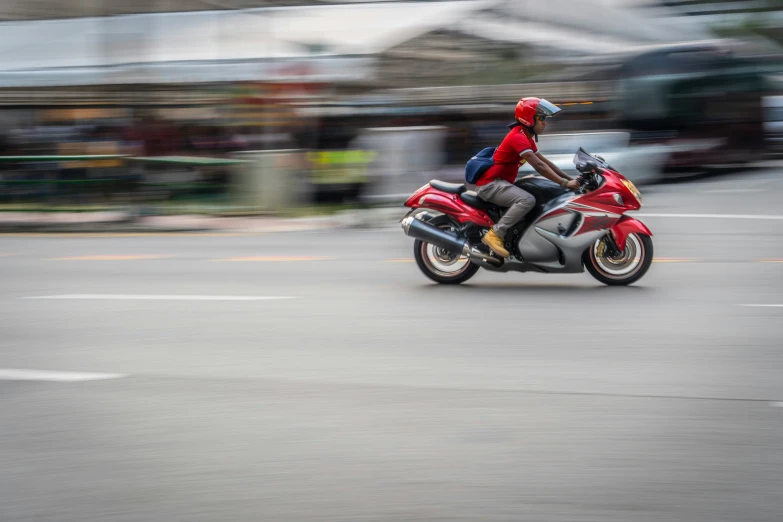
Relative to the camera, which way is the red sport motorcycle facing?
to the viewer's right

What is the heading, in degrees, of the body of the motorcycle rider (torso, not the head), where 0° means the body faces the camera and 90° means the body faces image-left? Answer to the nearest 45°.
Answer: approximately 270°

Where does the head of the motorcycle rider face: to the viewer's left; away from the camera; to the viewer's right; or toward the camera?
to the viewer's right
